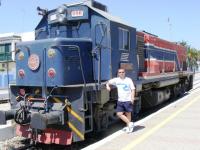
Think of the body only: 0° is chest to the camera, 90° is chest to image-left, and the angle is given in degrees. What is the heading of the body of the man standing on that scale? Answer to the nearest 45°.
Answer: approximately 0°

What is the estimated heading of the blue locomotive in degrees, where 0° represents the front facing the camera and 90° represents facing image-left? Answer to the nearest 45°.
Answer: approximately 45°
